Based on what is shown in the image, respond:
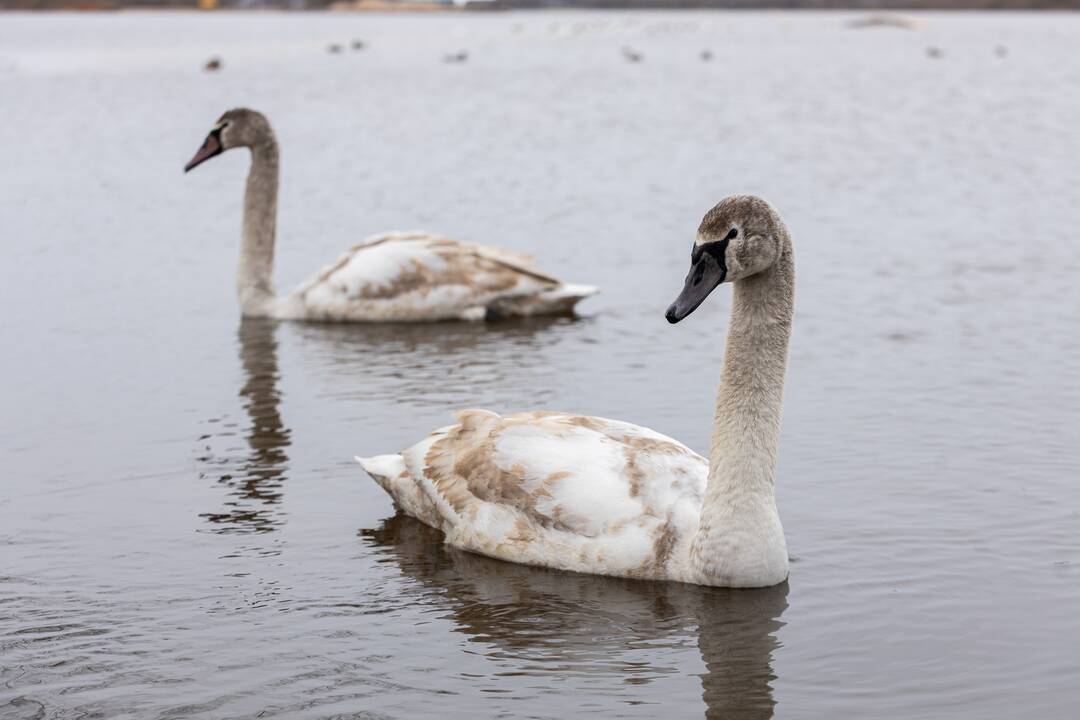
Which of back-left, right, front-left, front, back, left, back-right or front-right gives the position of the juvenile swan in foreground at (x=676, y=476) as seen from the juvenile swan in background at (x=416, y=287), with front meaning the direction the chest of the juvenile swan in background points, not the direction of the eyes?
left

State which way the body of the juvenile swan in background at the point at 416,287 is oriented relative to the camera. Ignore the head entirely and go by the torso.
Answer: to the viewer's left

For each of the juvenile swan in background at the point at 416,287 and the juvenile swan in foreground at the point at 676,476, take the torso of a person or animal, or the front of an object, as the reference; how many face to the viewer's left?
1

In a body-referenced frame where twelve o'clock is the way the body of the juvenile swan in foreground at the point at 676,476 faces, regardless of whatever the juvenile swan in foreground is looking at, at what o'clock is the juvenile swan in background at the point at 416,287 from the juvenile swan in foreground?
The juvenile swan in background is roughly at 7 o'clock from the juvenile swan in foreground.

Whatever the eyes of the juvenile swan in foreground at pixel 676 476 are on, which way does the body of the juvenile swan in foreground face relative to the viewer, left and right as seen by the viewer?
facing the viewer and to the right of the viewer

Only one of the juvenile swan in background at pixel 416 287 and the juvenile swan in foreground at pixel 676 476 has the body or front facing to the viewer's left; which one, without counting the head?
the juvenile swan in background
